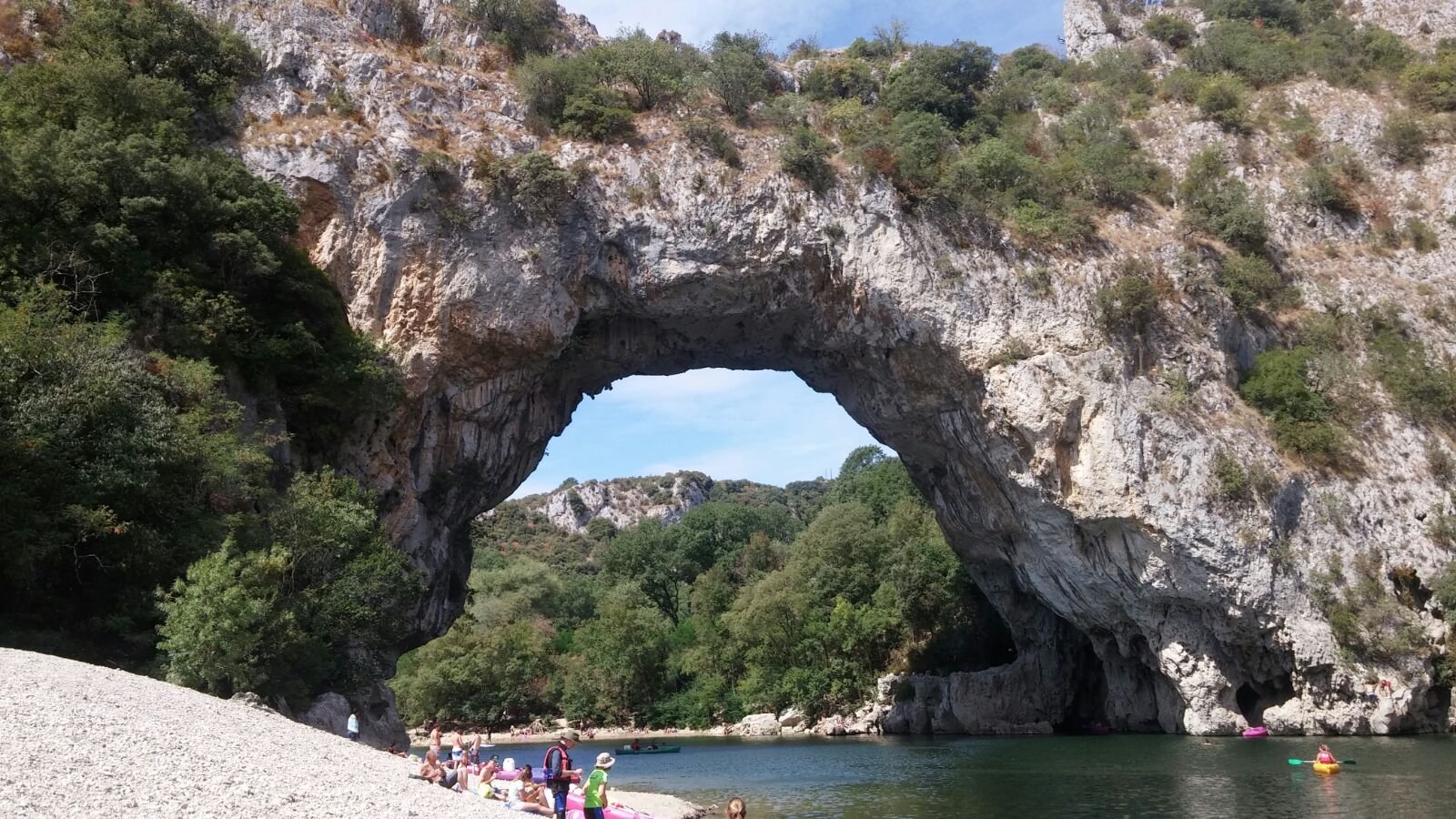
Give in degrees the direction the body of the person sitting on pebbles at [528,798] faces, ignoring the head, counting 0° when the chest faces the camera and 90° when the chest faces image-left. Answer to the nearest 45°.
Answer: approximately 270°

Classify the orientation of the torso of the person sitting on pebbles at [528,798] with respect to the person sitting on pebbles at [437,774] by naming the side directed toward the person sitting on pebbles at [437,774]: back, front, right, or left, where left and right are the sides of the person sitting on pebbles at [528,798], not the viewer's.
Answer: back

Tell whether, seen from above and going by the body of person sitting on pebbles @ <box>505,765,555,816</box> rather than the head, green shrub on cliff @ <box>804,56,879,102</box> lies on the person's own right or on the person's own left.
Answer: on the person's own left
